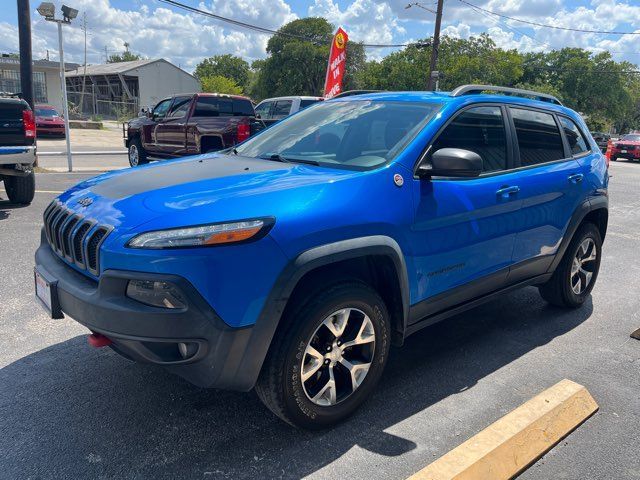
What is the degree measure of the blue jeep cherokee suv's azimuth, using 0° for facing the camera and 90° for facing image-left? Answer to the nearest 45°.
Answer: approximately 45°

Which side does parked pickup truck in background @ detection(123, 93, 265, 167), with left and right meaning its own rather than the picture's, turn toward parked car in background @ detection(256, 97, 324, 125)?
right

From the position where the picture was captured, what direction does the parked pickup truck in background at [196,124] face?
facing away from the viewer and to the left of the viewer

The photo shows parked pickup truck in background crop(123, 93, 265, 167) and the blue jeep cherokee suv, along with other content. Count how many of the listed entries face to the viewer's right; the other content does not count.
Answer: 0

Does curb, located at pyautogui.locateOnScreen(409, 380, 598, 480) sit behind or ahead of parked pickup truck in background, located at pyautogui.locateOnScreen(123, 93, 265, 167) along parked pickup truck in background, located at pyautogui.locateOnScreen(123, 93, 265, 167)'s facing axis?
behind

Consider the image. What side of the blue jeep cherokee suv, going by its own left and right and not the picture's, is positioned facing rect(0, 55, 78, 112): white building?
right

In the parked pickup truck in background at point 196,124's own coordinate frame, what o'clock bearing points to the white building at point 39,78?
The white building is roughly at 1 o'clock from the parked pickup truck in background.

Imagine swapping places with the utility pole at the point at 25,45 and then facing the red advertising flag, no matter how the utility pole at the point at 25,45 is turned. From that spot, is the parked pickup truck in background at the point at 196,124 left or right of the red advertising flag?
right
